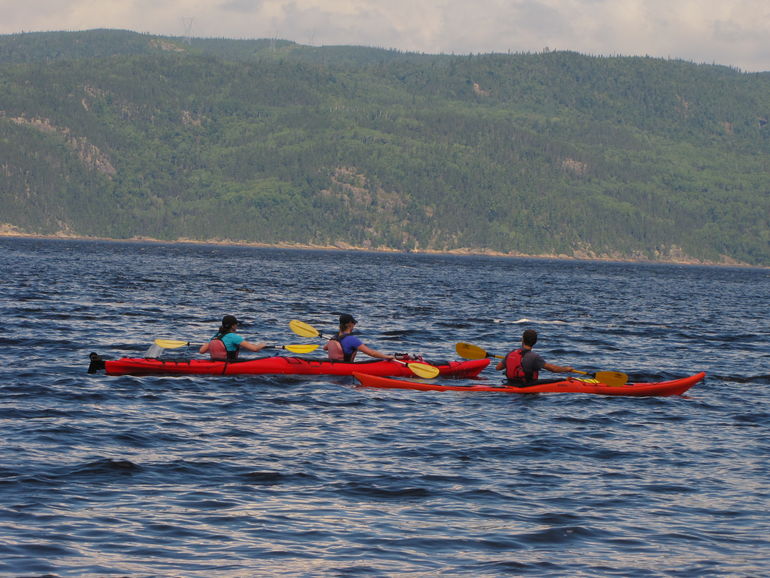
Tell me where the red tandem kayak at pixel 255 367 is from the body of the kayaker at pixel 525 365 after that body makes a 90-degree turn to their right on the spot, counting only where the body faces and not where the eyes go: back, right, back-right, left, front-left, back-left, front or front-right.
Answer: back-right

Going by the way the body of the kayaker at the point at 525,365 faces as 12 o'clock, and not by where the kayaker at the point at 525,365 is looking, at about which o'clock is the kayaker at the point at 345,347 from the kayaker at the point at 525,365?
the kayaker at the point at 345,347 is roughly at 8 o'clock from the kayaker at the point at 525,365.

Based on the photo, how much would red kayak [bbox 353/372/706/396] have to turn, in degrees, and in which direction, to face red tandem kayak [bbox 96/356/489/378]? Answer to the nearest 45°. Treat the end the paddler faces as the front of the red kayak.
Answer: approximately 180°

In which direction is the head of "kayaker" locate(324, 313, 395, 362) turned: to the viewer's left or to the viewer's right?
to the viewer's right

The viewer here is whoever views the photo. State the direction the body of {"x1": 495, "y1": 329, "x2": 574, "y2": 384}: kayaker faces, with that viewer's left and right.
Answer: facing away from the viewer and to the right of the viewer

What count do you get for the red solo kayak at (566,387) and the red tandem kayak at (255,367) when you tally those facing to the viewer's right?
2

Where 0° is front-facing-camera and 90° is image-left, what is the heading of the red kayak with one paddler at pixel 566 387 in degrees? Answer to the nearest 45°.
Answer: approximately 270°

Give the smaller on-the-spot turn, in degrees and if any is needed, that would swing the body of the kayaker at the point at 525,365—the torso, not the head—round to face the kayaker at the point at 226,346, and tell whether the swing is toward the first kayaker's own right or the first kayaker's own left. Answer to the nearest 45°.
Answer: approximately 135° to the first kayaker's own left

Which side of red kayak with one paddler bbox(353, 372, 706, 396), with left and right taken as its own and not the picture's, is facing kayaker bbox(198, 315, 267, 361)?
back

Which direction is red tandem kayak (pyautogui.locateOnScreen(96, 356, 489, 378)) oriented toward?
to the viewer's right
